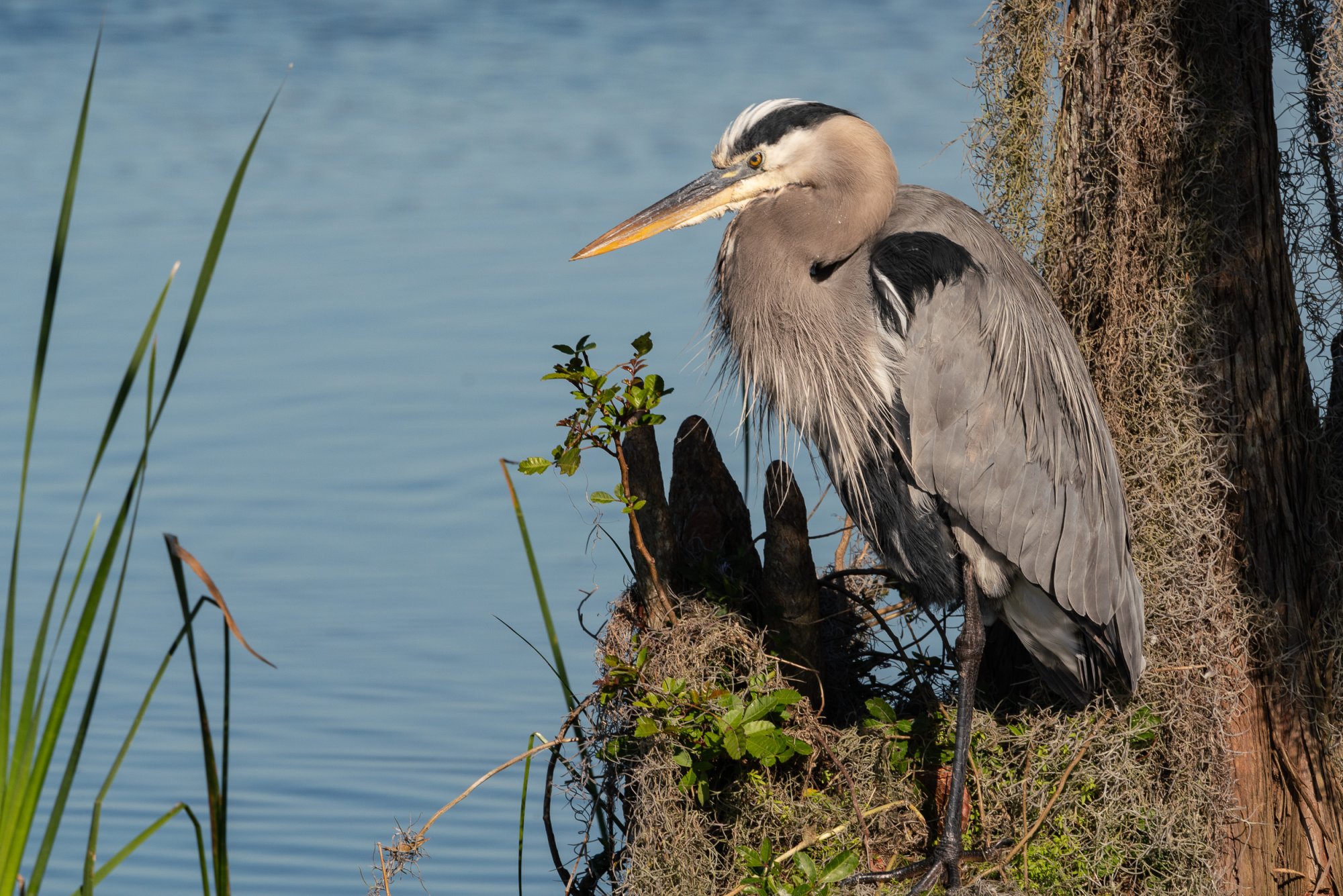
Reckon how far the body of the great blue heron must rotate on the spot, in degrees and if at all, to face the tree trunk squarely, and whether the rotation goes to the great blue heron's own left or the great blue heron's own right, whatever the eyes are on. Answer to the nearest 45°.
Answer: approximately 180°

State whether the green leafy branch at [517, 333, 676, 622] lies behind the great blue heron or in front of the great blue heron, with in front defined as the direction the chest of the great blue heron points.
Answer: in front

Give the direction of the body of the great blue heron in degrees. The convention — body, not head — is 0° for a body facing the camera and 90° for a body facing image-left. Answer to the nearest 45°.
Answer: approximately 90°
